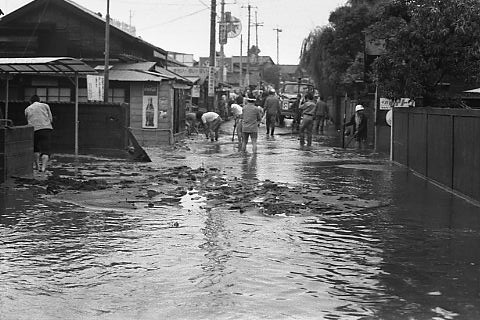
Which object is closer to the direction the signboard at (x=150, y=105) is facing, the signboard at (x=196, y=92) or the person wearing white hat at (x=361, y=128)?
the person wearing white hat

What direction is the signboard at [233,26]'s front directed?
toward the camera

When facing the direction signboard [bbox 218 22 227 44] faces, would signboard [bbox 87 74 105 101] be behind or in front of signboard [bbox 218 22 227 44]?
in front

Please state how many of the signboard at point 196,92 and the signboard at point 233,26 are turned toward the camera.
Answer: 2

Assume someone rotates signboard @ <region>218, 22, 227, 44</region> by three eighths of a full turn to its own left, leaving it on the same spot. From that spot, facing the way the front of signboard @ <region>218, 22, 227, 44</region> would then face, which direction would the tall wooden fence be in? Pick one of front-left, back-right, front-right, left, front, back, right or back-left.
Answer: back-right

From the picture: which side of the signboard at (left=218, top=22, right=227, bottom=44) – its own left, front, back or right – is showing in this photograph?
front

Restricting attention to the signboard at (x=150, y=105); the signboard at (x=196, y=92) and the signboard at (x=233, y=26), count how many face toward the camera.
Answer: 3

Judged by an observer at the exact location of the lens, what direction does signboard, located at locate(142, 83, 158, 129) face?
facing the viewer
